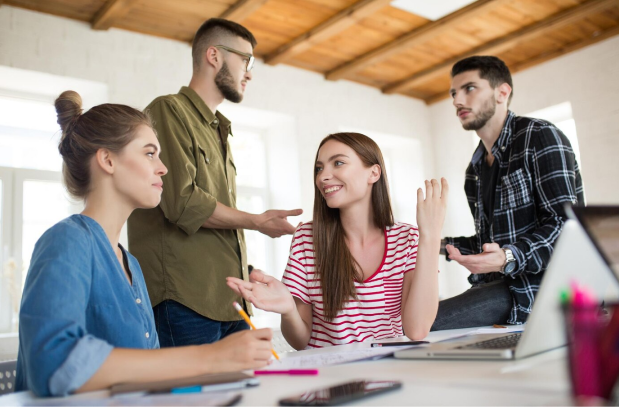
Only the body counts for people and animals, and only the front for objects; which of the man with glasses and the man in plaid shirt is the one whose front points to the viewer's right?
the man with glasses

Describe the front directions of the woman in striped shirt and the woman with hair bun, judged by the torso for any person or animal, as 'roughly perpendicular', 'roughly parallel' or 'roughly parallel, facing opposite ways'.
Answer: roughly perpendicular

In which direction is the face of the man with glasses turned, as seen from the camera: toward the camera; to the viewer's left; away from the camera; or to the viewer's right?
to the viewer's right

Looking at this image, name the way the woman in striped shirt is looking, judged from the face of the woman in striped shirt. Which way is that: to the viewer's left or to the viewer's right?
to the viewer's left

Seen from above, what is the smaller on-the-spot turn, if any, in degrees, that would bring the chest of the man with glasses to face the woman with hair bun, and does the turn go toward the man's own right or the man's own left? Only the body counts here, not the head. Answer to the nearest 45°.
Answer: approximately 90° to the man's own right

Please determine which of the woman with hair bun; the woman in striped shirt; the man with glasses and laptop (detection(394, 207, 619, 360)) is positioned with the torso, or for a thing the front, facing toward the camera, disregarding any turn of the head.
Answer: the woman in striped shirt

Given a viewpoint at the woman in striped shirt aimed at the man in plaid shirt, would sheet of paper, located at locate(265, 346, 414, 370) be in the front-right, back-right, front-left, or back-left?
back-right

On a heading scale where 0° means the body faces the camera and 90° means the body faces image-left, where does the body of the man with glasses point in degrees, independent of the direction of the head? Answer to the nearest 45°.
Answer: approximately 270°

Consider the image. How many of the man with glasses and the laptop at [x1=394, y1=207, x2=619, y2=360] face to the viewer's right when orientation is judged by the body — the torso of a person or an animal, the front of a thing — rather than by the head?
1

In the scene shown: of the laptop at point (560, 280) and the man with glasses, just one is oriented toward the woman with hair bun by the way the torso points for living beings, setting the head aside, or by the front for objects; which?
the laptop

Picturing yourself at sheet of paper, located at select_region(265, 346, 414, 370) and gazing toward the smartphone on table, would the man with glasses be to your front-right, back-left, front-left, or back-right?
back-right

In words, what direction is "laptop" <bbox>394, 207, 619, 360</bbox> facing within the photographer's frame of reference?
facing to the left of the viewer

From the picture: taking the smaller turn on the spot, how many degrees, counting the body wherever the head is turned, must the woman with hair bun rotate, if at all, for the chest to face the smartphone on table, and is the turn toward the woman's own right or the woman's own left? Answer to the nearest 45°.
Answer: approximately 45° to the woman's own right

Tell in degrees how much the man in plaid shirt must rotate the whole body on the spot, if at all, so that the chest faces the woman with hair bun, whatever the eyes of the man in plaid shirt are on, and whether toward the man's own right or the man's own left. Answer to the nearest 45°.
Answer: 0° — they already face them

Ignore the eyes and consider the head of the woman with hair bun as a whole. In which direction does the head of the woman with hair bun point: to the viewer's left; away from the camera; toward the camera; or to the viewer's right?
to the viewer's right

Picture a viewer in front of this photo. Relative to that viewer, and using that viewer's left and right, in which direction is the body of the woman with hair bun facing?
facing to the right of the viewer

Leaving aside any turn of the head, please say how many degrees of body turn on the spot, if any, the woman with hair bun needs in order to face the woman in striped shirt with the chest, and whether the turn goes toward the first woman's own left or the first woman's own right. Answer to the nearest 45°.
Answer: approximately 45° to the first woman's own left

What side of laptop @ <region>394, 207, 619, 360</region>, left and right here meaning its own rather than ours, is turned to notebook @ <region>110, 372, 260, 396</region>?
left
